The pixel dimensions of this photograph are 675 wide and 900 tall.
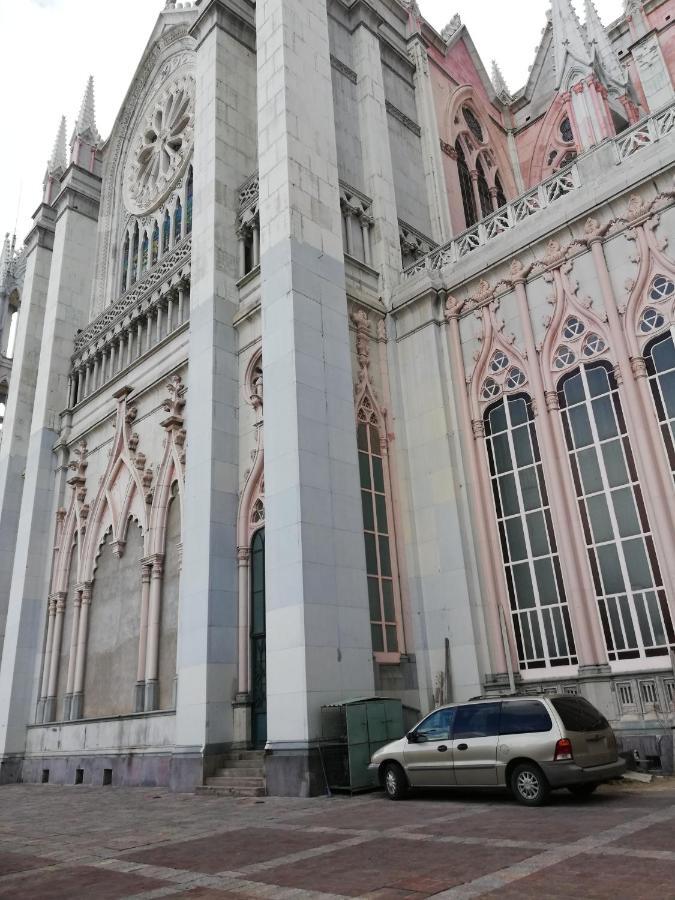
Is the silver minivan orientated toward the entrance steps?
yes

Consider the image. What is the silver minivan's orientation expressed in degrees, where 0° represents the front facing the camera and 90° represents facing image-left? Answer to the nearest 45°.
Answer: approximately 135°

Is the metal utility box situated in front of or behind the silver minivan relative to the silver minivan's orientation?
in front
